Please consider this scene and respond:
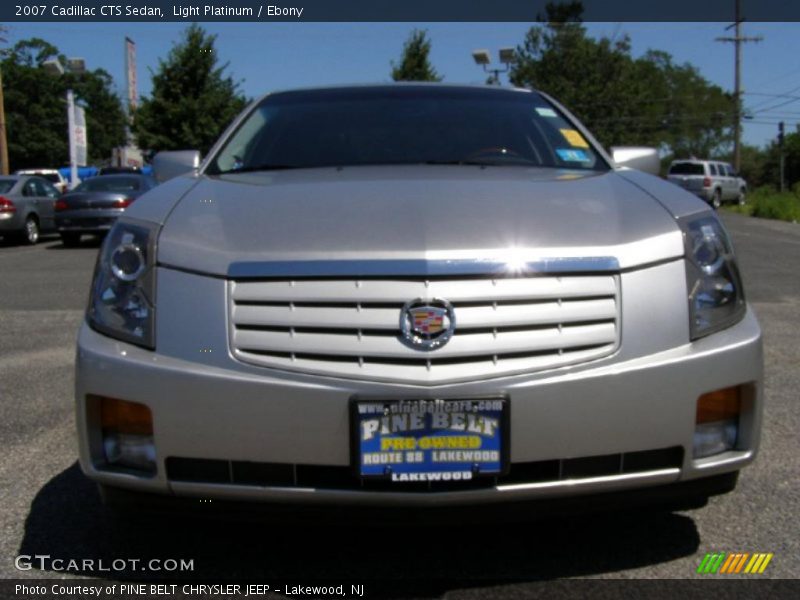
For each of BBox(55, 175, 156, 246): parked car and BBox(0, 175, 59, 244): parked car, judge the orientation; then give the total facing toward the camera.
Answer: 0

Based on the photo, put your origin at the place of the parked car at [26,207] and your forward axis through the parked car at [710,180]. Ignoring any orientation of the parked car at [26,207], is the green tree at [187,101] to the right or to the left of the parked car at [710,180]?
left

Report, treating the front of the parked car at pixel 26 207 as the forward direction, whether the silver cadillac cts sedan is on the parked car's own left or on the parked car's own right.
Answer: on the parked car's own right

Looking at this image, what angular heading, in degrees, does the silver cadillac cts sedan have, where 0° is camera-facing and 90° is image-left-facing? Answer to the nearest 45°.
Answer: approximately 0°

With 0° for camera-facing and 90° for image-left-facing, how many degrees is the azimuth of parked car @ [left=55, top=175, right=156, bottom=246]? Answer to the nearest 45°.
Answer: approximately 225°

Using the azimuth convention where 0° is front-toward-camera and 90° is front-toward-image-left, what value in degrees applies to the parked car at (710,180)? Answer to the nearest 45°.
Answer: approximately 225°

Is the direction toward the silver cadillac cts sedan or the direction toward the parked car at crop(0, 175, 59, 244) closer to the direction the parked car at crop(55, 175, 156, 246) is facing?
the parked car

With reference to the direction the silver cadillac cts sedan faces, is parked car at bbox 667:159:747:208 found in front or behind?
behind

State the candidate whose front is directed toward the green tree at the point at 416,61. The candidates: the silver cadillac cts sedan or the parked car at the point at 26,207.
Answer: the parked car
